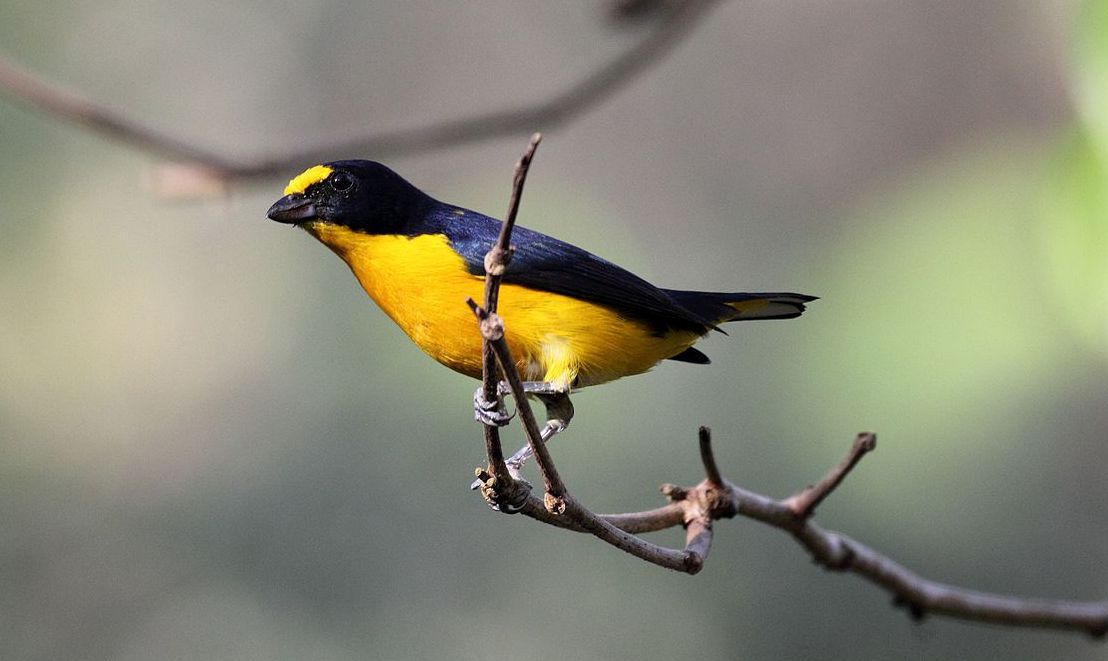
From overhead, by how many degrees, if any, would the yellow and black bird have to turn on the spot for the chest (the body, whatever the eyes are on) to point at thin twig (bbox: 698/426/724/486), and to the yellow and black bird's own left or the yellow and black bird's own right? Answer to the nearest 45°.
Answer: approximately 135° to the yellow and black bird's own left

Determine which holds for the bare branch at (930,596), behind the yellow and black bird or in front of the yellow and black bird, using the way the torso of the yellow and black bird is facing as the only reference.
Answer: behind

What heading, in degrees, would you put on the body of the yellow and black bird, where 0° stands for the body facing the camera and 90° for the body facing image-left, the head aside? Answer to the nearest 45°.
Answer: approximately 90°
